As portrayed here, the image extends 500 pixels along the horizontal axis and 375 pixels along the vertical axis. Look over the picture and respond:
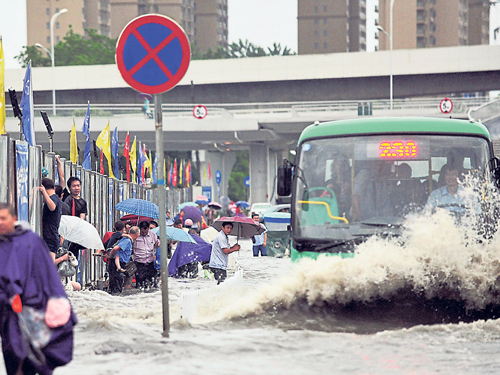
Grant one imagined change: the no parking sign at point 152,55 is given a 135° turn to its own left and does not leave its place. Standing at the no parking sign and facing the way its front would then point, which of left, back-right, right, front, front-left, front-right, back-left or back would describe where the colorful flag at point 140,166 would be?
front-left

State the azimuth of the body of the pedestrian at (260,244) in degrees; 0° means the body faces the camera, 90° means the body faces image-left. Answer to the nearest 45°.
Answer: approximately 45°

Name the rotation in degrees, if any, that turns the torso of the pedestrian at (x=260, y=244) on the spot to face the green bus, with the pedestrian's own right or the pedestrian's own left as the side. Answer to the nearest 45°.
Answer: approximately 45° to the pedestrian's own left

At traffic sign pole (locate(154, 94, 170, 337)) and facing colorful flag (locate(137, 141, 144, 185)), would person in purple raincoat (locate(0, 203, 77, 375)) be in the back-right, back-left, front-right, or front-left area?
back-left

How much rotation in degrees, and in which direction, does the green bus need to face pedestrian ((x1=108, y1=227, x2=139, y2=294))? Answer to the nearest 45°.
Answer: approximately 135° to its right

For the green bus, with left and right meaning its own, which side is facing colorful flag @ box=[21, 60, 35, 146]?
right
